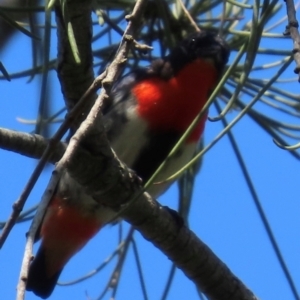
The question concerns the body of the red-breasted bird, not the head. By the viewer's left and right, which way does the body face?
facing the viewer and to the right of the viewer

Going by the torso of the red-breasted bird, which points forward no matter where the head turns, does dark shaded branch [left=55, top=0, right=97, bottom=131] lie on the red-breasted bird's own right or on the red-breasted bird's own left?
on the red-breasted bird's own right

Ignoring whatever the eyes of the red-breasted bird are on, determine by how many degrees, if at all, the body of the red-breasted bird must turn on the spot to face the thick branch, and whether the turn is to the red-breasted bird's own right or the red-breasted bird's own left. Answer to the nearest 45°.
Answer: approximately 90° to the red-breasted bird's own right
